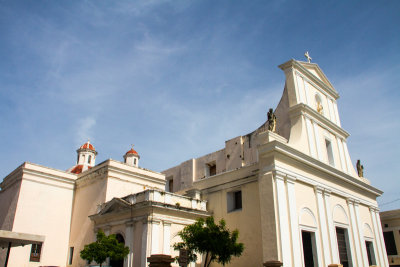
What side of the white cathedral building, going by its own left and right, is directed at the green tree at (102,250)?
right

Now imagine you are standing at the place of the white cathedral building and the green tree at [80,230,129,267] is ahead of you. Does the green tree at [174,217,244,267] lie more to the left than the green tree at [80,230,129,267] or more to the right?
left

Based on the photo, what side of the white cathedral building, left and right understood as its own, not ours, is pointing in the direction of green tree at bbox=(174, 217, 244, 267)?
right

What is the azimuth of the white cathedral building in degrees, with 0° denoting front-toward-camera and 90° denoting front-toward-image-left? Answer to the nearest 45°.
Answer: approximately 315°
